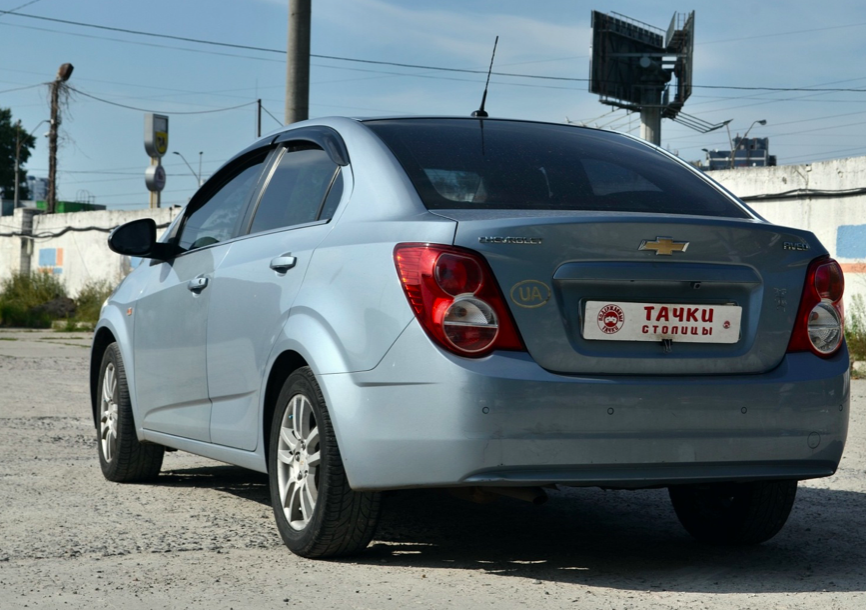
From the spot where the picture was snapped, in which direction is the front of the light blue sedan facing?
facing away from the viewer and to the left of the viewer

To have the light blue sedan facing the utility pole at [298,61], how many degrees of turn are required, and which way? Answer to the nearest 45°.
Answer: approximately 45° to its right

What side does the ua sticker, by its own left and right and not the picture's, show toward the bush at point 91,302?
back

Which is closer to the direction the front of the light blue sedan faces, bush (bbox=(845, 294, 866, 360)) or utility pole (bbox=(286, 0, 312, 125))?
the utility pole

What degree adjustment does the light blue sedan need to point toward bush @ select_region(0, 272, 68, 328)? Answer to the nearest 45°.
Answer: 0° — it already faces it

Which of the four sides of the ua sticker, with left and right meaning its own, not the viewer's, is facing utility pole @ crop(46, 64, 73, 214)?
back

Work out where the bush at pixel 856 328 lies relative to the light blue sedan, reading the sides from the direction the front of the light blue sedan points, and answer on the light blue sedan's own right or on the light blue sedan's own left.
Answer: on the light blue sedan's own right

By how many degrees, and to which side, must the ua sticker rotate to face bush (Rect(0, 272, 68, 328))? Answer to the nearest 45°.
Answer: approximately 135° to its right
